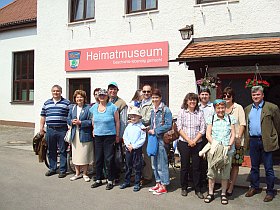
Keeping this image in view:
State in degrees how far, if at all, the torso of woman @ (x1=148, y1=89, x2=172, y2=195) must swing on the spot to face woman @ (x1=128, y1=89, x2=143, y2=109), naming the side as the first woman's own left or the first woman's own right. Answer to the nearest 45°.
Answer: approximately 90° to the first woman's own right

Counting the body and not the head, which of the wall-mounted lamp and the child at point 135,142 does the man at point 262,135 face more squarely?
the child

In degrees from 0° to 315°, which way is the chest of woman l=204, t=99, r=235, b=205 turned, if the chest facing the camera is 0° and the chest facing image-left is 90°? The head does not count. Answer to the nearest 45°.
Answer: approximately 0°

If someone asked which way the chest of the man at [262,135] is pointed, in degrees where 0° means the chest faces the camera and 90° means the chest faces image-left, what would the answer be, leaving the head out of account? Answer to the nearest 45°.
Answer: approximately 45°

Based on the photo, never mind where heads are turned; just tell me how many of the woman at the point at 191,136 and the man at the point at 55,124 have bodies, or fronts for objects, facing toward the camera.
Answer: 2

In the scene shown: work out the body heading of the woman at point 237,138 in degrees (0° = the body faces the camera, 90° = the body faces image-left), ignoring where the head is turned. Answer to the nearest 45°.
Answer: approximately 45°

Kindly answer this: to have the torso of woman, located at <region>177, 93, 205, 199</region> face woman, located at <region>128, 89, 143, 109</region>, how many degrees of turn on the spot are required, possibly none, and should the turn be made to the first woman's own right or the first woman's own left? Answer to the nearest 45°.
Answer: approximately 135° to the first woman's own right

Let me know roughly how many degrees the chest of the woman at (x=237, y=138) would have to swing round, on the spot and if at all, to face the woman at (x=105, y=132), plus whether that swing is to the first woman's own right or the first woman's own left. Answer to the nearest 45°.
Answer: approximately 45° to the first woman's own right

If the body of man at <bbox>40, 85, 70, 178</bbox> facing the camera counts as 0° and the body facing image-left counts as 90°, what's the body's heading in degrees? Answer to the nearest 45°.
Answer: approximately 0°
